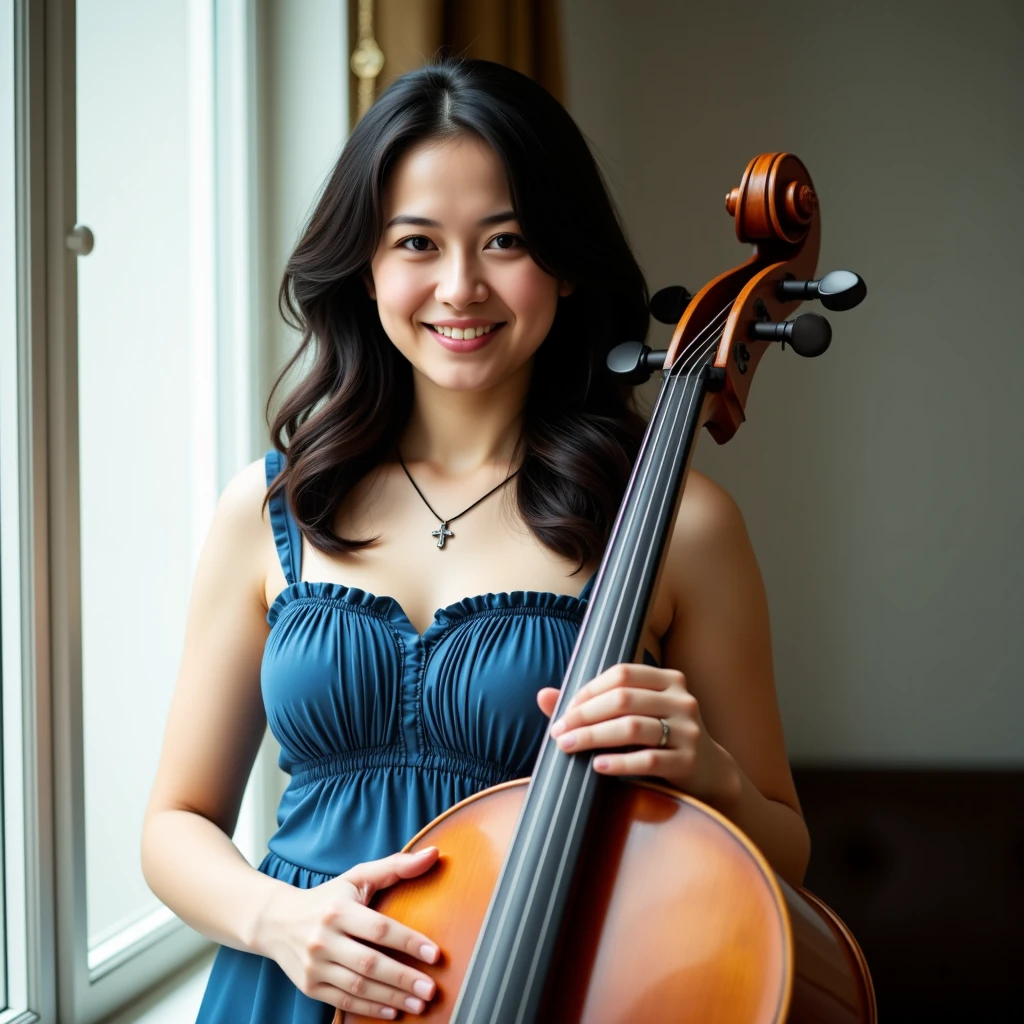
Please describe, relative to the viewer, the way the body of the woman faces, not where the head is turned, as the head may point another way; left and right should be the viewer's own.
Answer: facing the viewer

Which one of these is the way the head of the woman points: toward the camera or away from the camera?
toward the camera
